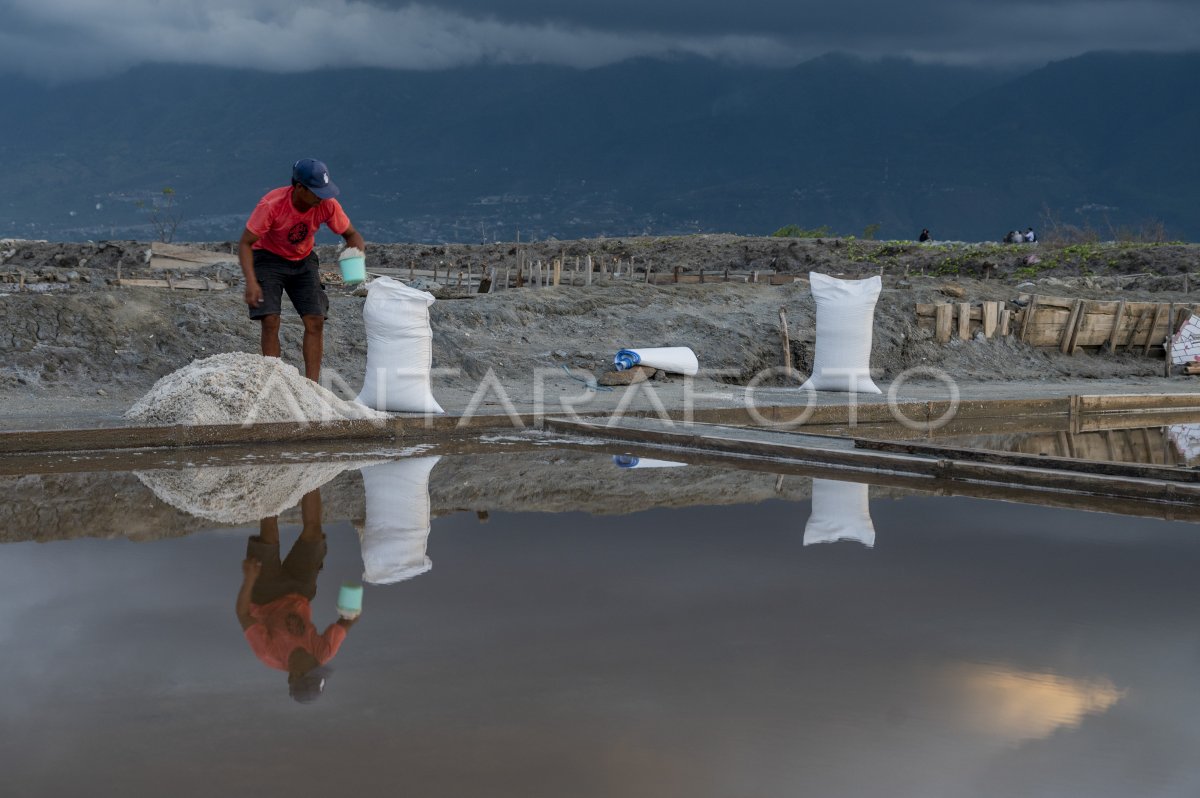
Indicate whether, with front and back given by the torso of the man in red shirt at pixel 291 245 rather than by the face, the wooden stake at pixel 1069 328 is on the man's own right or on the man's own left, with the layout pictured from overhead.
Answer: on the man's own left

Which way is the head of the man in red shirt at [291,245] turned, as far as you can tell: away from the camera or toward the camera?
toward the camera

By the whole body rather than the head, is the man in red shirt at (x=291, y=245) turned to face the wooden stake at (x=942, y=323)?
no

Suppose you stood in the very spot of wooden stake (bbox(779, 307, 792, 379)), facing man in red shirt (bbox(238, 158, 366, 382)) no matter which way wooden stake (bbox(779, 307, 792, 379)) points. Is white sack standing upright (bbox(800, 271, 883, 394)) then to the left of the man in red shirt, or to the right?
left

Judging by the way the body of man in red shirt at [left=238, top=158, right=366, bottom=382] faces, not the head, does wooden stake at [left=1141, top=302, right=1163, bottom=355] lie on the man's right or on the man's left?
on the man's left

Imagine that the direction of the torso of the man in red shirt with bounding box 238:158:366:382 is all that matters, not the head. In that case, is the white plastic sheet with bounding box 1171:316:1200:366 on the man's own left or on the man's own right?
on the man's own left

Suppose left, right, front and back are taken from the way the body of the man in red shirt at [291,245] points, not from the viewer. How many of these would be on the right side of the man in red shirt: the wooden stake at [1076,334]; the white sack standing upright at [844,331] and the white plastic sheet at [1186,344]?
0

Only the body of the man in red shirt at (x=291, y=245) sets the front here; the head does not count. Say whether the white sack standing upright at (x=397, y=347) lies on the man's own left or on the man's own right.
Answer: on the man's own left

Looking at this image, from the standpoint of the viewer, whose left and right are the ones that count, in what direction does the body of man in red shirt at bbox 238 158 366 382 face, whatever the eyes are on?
facing the viewer and to the right of the viewer

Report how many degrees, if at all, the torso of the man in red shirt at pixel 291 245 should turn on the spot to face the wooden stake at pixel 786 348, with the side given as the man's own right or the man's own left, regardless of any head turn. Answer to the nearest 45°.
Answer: approximately 90° to the man's own left
